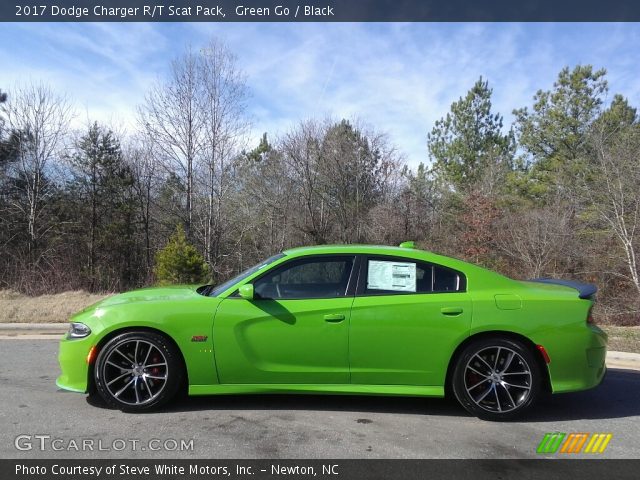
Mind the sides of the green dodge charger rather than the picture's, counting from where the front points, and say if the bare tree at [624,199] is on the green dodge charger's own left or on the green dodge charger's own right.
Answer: on the green dodge charger's own right

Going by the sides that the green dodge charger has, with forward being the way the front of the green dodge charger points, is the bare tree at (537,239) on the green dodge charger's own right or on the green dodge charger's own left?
on the green dodge charger's own right

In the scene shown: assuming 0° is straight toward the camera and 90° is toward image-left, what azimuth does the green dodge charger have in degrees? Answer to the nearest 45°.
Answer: approximately 90°

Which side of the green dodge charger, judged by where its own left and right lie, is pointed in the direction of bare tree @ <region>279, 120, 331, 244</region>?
right

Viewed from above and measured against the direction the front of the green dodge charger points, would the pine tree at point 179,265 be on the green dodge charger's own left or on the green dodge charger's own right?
on the green dodge charger's own right

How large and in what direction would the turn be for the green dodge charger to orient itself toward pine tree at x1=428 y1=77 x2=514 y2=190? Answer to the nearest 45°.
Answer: approximately 90° to its right
